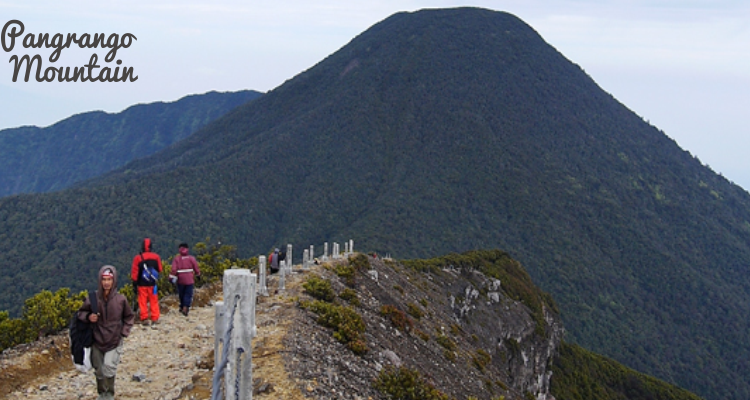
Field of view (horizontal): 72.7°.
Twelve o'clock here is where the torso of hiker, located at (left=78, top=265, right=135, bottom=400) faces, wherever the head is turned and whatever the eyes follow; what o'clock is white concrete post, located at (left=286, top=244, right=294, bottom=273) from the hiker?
The white concrete post is roughly at 7 o'clock from the hiker.

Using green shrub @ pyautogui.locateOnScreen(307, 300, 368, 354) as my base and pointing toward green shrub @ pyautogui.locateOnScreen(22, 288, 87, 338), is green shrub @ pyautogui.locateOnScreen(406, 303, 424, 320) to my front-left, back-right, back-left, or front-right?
back-right

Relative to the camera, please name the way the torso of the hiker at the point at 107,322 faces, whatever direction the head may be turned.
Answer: toward the camera

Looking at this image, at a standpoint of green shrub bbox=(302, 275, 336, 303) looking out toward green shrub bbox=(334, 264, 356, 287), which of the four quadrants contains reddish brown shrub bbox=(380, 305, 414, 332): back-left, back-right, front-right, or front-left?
front-right

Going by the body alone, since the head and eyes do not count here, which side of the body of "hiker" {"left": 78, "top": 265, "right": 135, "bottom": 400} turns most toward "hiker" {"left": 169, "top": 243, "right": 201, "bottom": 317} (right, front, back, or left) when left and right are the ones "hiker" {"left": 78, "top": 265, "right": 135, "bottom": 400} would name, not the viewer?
back

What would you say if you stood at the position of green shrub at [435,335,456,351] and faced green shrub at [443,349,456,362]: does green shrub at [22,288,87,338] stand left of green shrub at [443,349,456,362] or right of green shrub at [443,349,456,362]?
right

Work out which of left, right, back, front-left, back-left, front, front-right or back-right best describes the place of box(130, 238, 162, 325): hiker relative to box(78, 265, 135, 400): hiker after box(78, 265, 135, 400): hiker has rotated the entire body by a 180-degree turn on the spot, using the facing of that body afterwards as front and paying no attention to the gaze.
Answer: front

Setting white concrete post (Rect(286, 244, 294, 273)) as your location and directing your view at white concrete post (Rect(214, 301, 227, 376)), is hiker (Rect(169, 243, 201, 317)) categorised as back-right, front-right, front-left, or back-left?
front-right

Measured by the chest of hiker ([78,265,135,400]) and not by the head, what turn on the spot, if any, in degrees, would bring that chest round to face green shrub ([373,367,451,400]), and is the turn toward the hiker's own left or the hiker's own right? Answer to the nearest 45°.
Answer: approximately 90° to the hiker's own left

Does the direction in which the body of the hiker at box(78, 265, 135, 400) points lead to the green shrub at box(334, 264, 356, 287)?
no

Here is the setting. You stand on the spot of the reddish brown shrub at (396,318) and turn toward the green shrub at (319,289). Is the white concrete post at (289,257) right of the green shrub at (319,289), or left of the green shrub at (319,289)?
right

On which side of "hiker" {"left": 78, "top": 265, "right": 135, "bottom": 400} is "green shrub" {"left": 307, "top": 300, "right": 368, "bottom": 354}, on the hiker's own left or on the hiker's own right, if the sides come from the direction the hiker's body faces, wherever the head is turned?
on the hiker's own left

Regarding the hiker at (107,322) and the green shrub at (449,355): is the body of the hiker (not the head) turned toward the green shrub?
no

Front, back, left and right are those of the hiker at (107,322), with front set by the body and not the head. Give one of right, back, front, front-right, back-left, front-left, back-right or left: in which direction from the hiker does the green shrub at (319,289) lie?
back-left

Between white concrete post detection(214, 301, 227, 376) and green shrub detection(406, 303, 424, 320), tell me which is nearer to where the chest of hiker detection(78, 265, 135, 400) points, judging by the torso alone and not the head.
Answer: the white concrete post

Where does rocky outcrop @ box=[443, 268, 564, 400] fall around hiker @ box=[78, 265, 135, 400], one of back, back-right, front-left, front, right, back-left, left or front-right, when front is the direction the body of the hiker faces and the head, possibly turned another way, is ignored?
back-left

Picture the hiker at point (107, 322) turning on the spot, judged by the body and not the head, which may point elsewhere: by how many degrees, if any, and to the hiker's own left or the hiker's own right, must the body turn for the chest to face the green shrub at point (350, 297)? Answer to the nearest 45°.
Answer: approximately 135° to the hiker's own left

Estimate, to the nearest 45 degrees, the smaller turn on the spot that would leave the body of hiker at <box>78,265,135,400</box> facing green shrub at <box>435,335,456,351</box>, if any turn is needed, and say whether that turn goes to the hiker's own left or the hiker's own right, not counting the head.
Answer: approximately 135° to the hiker's own left
